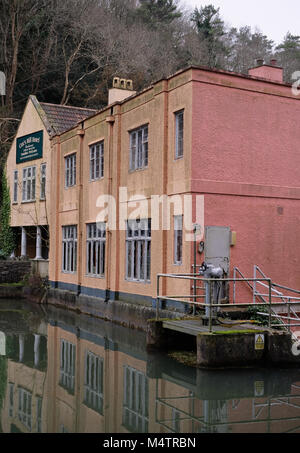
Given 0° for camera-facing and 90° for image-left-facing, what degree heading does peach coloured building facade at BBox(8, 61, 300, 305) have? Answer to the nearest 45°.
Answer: approximately 45°

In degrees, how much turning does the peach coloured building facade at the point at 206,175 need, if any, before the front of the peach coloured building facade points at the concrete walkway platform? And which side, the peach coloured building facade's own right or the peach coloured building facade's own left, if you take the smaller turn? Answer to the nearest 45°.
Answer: approximately 45° to the peach coloured building facade's own left

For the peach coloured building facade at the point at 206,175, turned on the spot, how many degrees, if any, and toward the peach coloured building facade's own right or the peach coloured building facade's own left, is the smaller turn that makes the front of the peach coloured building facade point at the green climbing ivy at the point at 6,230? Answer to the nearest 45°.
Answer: approximately 90° to the peach coloured building facade's own right

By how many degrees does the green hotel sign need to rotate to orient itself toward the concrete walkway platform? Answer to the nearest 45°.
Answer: approximately 45° to its left

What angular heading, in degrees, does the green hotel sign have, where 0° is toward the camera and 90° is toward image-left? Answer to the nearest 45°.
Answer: approximately 45°
